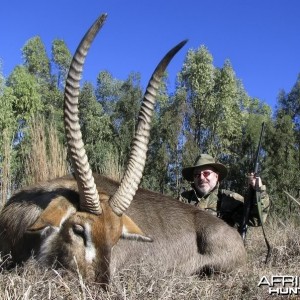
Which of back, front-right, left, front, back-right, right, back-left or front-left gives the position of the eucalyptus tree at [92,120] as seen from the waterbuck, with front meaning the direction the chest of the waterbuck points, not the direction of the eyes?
back-right

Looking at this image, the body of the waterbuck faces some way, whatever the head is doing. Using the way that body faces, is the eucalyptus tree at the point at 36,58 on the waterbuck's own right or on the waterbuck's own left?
on the waterbuck's own right

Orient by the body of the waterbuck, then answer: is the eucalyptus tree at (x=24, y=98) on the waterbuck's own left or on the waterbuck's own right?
on the waterbuck's own right

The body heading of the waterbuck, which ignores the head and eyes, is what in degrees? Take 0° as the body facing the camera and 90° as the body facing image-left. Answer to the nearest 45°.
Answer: approximately 45°
